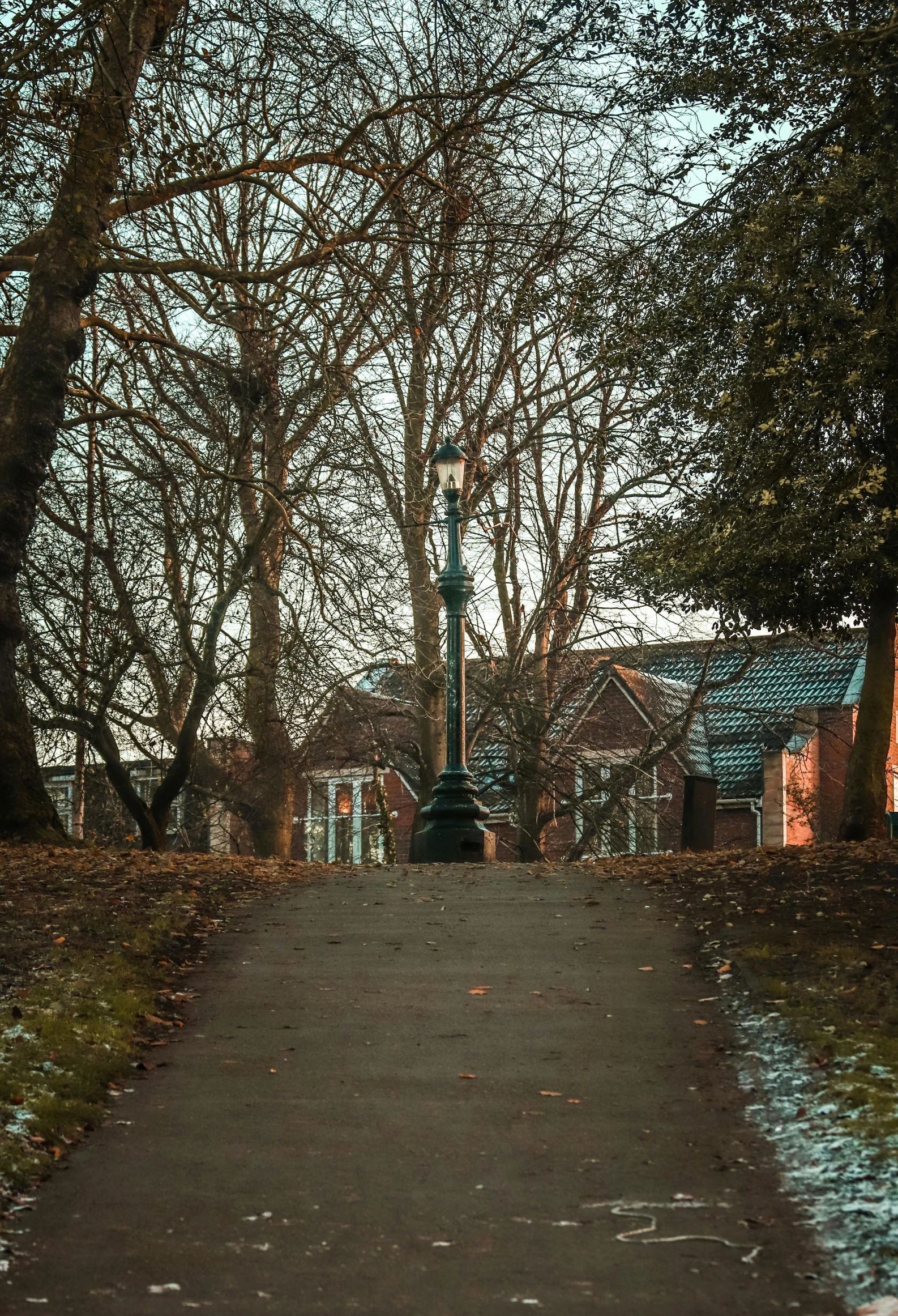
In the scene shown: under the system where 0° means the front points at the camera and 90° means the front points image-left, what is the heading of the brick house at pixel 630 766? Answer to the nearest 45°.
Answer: approximately 0°

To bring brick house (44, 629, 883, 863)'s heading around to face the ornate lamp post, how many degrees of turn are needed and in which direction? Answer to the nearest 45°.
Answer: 0° — it already faces it

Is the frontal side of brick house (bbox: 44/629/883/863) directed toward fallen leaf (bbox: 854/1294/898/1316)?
yes
